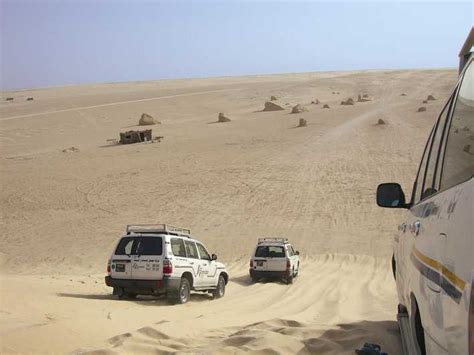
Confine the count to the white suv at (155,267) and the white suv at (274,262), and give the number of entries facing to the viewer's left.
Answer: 0

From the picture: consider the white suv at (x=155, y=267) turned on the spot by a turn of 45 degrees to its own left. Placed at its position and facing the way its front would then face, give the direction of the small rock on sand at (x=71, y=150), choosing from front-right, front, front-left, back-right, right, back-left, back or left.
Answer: front

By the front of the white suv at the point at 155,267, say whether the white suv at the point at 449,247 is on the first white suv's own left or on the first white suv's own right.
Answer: on the first white suv's own right

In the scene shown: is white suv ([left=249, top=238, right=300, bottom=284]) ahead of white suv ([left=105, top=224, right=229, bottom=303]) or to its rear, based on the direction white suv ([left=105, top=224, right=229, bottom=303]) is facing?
ahead

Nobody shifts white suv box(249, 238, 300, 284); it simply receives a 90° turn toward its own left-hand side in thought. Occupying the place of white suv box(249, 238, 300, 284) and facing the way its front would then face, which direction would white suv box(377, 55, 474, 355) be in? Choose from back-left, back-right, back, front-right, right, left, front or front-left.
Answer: left

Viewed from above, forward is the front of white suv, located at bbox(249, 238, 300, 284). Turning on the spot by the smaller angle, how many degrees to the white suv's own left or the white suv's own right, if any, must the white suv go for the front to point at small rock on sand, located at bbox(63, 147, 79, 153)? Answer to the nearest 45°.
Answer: approximately 45° to the white suv's own left

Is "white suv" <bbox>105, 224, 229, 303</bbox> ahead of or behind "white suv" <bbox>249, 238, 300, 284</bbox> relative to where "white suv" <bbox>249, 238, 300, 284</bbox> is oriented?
behind

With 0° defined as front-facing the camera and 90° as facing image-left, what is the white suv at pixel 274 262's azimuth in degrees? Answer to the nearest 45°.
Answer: approximately 180°
